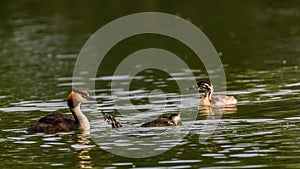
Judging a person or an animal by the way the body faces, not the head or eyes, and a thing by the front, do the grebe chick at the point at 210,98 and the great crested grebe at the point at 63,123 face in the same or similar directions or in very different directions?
very different directions

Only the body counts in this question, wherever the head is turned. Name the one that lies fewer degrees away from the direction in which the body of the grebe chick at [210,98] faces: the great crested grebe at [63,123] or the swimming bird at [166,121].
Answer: the great crested grebe

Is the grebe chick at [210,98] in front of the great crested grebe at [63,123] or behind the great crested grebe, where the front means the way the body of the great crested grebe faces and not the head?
in front

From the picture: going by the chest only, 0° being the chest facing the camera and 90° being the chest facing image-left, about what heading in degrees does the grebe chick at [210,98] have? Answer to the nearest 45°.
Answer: approximately 90°

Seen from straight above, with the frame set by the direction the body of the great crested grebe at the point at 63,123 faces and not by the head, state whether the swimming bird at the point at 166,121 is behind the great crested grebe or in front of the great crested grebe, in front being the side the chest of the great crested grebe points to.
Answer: in front

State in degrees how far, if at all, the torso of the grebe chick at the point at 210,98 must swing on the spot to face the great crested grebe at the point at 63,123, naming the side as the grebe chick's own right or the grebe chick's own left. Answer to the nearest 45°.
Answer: approximately 45° to the grebe chick's own left

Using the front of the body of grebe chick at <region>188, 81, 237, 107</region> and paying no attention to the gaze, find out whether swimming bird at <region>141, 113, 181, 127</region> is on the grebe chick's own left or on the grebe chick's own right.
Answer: on the grebe chick's own left

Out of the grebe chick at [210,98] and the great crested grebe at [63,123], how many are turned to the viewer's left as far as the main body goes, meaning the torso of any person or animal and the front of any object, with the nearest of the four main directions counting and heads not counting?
1

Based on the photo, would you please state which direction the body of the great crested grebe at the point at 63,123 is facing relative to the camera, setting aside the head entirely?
to the viewer's right
